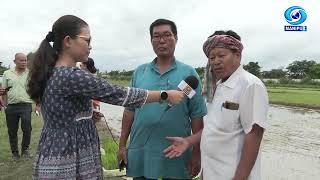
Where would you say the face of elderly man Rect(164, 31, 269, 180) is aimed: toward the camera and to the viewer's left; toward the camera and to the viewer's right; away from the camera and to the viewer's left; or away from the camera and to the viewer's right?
toward the camera and to the viewer's left

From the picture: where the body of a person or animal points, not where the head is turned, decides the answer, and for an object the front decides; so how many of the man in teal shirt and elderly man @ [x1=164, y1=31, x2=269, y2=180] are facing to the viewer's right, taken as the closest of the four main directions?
0

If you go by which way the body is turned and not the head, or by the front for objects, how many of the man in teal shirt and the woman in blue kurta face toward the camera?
1

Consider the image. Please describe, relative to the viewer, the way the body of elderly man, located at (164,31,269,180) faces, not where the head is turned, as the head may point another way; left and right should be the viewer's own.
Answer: facing the viewer and to the left of the viewer

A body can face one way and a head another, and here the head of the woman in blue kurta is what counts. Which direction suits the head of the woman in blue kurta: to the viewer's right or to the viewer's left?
to the viewer's right

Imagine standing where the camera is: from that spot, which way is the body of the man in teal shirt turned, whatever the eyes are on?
toward the camera

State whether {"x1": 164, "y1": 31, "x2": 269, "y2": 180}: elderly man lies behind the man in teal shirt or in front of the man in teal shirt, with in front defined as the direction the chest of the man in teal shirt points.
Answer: in front

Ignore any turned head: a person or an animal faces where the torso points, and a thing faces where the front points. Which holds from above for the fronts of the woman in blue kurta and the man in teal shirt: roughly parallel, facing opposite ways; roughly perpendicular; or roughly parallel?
roughly perpendicular

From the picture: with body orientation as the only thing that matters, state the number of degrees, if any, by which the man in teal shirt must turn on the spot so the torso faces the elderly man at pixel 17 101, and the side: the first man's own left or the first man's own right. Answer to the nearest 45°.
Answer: approximately 135° to the first man's own right

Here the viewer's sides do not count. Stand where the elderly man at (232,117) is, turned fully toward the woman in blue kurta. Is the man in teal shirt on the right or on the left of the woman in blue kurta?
right

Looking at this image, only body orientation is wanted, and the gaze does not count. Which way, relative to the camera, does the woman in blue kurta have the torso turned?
to the viewer's right

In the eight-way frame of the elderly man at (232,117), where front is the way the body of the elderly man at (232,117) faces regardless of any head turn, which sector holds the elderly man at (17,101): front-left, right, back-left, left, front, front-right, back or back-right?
right

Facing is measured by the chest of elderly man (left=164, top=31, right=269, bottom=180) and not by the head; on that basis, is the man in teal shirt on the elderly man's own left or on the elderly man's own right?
on the elderly man's own right

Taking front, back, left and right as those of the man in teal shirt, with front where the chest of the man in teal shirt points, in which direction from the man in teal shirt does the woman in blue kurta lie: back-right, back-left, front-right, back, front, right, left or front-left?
front-right
